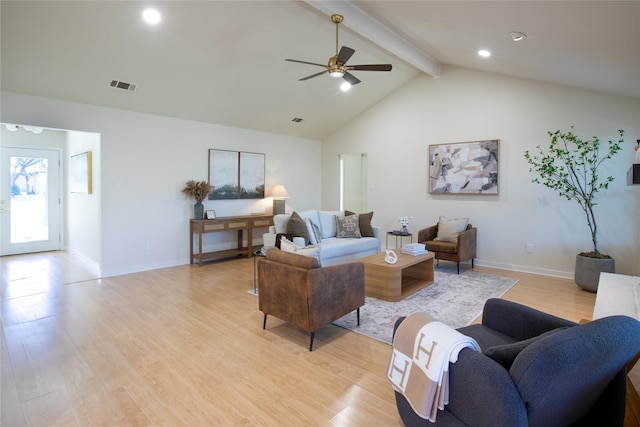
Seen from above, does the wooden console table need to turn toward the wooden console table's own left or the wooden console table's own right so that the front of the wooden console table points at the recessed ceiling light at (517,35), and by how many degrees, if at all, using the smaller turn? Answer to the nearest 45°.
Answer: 0° — it already faces it

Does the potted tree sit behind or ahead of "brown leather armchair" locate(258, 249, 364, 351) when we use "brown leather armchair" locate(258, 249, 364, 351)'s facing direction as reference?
ahead

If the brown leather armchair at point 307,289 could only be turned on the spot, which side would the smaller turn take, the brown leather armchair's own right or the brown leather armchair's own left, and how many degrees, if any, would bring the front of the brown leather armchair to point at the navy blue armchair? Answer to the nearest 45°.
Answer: approximately 90° to the brown leather armchair's own right

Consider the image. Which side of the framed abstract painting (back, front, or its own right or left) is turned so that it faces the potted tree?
left

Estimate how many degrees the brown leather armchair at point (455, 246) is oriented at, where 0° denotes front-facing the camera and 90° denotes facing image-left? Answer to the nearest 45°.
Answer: approximately 45°

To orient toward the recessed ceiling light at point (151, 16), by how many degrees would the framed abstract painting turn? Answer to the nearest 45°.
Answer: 0° — it already faces it

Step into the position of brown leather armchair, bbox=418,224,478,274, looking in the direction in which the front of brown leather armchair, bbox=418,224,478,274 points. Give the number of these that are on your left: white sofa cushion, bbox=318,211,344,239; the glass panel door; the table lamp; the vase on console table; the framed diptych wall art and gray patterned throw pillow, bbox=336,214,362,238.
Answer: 0

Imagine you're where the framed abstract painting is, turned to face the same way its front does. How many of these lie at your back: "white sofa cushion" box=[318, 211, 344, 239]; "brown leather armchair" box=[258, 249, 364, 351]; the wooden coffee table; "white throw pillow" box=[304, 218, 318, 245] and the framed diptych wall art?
0

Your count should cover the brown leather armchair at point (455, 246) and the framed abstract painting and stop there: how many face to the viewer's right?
0

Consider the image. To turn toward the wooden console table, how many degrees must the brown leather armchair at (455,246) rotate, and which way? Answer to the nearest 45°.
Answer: approximately 45° to its right

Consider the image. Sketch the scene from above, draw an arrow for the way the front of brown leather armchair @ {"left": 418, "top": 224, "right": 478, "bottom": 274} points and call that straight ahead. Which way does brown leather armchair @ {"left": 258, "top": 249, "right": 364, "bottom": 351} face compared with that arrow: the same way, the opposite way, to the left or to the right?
the opposite way

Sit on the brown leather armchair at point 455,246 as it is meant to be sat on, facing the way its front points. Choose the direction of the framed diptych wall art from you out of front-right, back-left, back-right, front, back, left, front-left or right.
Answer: front-right

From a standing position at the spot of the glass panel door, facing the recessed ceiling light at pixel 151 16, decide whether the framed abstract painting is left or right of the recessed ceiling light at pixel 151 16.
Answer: left

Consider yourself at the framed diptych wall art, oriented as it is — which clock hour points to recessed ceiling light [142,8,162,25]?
The recessed ceiling light is roughly at 2 o'clock from the framed diptych wall art.

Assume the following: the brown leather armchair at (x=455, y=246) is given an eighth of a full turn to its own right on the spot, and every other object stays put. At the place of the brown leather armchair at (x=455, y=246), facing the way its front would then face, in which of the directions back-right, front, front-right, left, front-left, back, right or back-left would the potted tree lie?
back

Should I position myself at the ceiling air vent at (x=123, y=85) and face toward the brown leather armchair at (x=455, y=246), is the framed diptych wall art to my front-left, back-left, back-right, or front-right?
front-left

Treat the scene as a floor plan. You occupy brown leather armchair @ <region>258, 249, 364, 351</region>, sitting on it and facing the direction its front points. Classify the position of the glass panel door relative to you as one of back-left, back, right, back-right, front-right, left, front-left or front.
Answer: left

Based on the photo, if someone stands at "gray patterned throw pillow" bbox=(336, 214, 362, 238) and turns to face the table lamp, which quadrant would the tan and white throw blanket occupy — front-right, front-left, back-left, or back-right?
back-left
